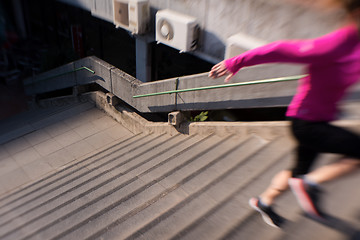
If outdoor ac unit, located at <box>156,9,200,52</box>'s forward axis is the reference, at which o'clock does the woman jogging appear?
The woman jogging is roughly at 10 o'clock from the outdoor ac unit.

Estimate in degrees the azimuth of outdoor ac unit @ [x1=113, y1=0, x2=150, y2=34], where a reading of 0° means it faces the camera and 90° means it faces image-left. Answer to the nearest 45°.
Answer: approximately 45°

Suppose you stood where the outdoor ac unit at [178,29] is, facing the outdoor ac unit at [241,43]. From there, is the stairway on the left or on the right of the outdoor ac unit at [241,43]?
right

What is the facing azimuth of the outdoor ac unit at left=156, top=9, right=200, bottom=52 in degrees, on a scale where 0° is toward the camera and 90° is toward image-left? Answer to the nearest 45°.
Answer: approximately 45°

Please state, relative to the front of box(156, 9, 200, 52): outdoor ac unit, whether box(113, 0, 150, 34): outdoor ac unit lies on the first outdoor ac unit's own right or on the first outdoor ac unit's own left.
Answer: on the first outdoor ac unit's own right

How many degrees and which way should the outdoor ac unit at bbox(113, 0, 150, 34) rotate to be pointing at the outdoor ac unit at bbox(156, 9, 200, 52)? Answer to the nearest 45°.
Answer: approximately 90° to its left

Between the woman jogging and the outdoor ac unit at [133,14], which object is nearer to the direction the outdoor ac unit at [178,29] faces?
the woman jogging
